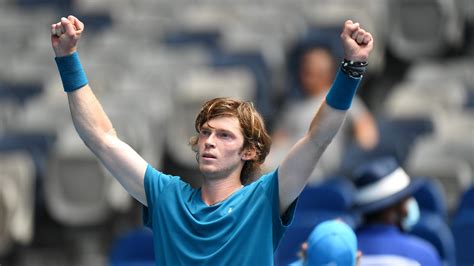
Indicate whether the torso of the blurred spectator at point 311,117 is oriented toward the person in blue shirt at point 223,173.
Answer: yes

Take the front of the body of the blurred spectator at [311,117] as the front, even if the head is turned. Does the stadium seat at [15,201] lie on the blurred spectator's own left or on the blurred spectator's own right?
on the blurred spectator's own right

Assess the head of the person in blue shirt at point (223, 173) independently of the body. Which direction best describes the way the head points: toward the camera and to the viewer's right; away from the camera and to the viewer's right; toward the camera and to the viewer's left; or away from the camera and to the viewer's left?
toward the camera and to the viewer's left

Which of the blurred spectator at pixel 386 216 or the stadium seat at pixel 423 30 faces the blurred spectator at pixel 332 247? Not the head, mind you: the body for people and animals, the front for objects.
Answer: the stadium seat

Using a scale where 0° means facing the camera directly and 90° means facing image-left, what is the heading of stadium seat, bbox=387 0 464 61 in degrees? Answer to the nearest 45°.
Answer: approximately 0°

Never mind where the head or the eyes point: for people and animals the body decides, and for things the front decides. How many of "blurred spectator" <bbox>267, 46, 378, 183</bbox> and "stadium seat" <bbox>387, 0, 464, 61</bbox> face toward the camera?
2

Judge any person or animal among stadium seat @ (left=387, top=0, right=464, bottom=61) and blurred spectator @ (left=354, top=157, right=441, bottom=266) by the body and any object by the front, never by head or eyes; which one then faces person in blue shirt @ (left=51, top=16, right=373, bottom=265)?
the stadium seat

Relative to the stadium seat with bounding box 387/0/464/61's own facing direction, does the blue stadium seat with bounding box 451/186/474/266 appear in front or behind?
in front
